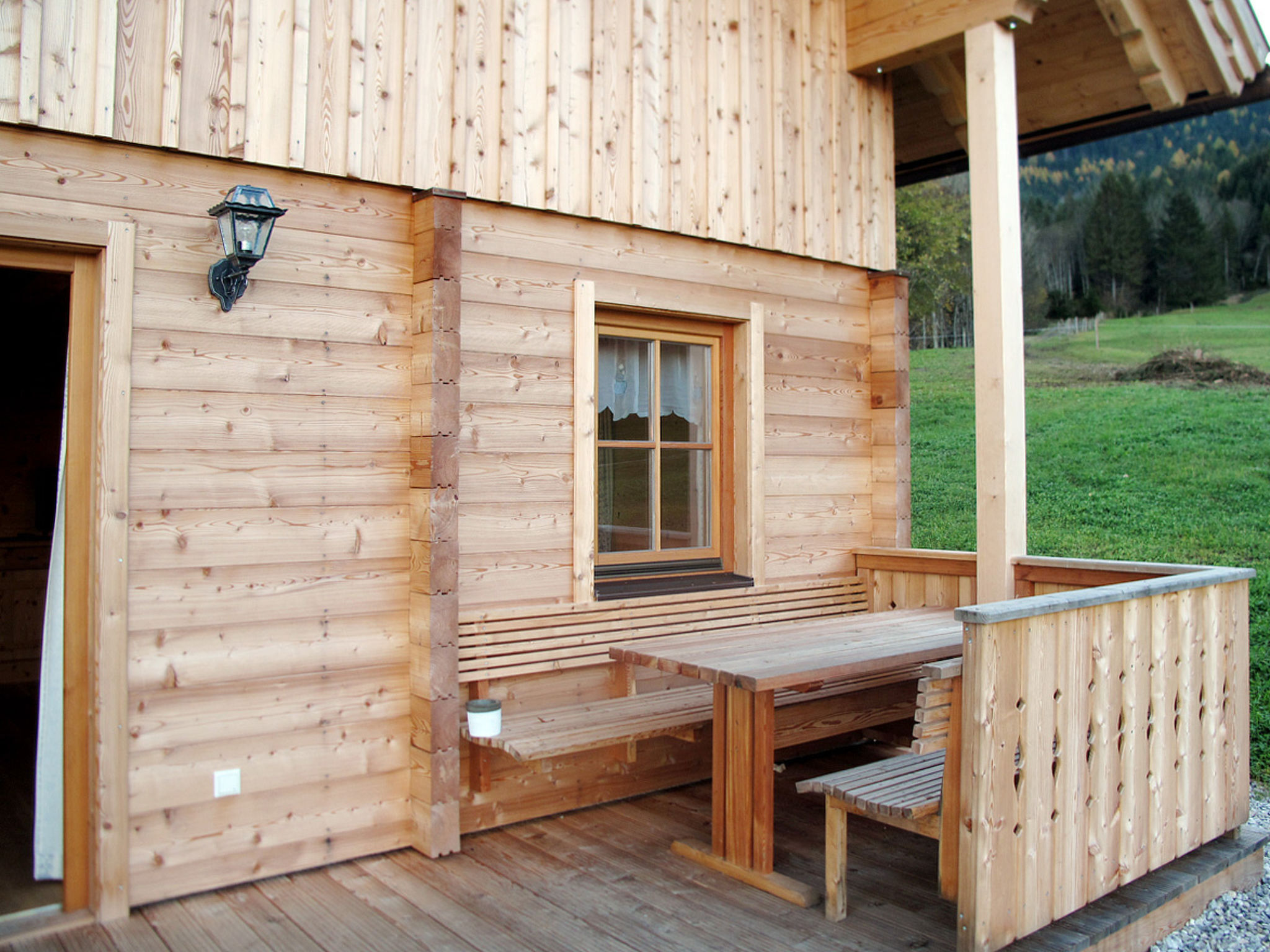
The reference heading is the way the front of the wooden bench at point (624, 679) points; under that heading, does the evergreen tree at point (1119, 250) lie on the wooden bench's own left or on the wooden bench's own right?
on the wooden bench's own left

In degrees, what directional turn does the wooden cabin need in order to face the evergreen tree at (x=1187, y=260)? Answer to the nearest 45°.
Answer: approximately 90° to its left

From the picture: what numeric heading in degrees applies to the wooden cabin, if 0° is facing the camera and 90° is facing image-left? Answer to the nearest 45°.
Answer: approximately 315°

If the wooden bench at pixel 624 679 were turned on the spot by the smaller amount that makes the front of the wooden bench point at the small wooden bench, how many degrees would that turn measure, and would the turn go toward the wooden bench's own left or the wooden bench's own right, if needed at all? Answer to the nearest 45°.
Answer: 0° — it already faces it

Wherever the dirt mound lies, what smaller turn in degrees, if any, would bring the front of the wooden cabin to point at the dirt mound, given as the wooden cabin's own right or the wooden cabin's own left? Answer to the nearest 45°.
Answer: approximately 90° to the wooden cabin's own left

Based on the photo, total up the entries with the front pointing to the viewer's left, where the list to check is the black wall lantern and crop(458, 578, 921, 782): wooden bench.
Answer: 0

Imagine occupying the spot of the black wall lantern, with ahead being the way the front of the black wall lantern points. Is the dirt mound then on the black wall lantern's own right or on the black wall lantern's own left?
on the black wall lantern's own left

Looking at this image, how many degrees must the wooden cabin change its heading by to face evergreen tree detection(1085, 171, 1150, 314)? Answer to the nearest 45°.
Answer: approximately 90° to its left

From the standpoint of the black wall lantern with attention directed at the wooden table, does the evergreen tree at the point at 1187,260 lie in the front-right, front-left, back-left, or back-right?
front-left

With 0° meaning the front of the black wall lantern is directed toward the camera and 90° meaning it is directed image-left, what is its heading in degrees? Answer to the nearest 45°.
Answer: approximately 315°

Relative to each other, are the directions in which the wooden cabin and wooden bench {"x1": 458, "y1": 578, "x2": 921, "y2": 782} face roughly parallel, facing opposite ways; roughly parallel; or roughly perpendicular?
roughly parallel
